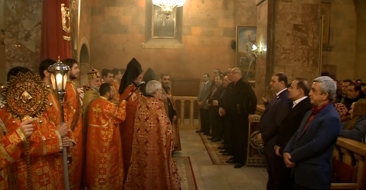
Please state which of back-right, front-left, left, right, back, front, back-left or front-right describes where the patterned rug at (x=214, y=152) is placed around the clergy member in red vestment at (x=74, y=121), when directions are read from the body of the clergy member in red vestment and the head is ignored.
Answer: front-left

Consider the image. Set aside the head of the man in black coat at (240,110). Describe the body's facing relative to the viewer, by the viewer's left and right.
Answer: facing to the left of the viewer

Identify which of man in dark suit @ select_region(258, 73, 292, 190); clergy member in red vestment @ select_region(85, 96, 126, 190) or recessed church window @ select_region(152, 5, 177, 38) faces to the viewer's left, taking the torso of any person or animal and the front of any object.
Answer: the man in dark suit

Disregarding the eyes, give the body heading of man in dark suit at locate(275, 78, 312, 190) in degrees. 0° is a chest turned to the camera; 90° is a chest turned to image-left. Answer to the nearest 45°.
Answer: approximately 90°

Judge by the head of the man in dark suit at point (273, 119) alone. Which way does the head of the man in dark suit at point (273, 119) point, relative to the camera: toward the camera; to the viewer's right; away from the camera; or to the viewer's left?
to the viewer's left

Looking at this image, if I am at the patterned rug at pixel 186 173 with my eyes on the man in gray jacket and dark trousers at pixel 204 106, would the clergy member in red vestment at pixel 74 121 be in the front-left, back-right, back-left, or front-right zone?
back-left

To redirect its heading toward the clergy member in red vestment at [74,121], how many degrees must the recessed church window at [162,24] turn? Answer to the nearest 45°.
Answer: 0° — it already faces them

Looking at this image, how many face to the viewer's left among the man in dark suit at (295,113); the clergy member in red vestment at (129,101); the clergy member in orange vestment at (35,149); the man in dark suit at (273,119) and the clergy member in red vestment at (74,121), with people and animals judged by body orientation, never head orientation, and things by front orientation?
2

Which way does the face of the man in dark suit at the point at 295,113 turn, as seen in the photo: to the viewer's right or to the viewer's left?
to the viewer's left

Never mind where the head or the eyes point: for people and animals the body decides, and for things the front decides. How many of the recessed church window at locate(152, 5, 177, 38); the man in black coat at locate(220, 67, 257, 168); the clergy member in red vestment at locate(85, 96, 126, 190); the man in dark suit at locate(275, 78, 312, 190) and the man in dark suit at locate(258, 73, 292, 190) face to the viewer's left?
3

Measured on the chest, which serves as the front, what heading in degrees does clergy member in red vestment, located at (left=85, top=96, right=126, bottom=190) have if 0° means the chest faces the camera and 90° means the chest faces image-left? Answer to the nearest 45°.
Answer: approximately 225°

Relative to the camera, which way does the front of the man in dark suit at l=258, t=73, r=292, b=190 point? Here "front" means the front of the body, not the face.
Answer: to the viewer's left
